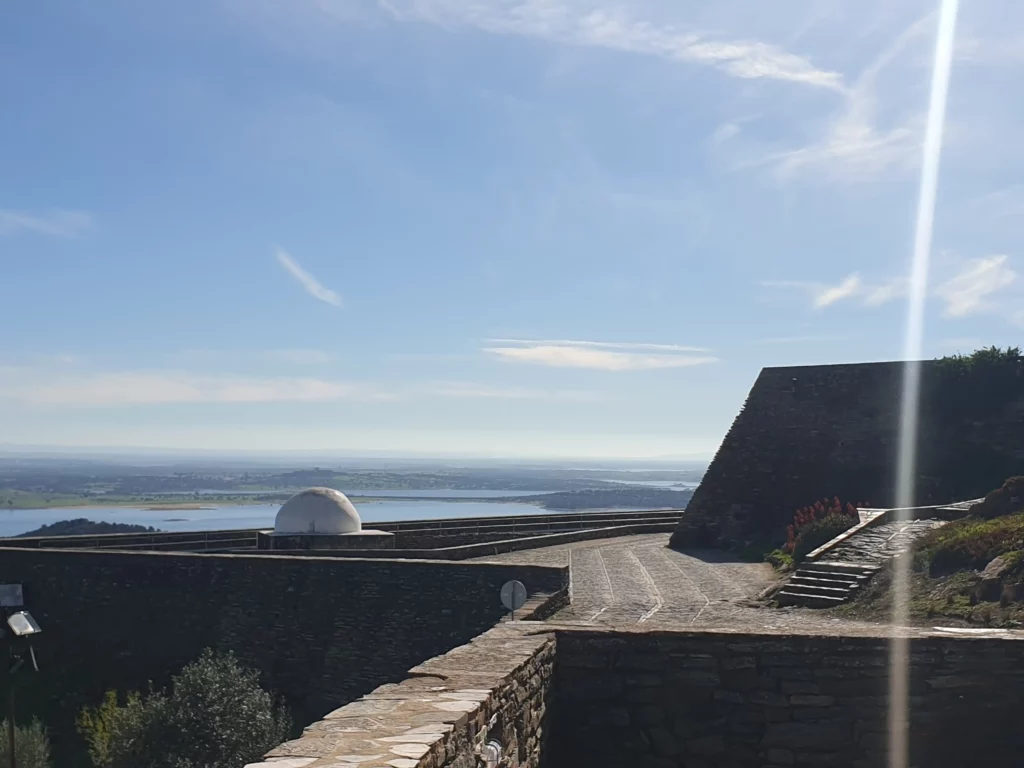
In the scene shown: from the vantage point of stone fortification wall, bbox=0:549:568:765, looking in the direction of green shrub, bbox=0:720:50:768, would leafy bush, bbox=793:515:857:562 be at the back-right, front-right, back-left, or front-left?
back-left

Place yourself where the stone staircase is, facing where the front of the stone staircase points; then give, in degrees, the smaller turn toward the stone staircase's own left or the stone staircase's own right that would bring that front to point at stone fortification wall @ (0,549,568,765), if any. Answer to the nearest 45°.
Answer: approximately 45° to the stone staircase's own right

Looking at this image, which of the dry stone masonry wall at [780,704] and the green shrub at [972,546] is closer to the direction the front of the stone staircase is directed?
the dry stone masonry wall

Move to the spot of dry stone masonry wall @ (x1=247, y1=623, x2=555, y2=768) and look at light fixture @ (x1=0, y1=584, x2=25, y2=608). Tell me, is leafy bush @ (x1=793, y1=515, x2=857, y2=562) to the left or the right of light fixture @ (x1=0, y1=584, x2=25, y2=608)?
right

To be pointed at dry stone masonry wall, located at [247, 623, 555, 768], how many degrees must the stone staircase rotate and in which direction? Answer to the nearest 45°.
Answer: approximately 45° to its left

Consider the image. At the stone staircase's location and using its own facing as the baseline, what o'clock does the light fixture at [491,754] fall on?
The light fixture is roughly at 11 o'clock from the stone staircase.

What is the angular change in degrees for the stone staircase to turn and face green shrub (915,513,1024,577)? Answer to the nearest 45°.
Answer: approximately 135° to its left

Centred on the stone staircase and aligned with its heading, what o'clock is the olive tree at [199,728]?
The olive tree is roughly at 1 o'clock from the stone staircase.

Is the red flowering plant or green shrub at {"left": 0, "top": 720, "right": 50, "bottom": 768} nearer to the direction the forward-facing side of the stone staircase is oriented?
the green shrub

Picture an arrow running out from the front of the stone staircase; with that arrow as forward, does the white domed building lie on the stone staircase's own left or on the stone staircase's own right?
on the stone staircase's own right

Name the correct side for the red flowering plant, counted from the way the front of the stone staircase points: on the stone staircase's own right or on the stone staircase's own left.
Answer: on the stone staircase's own right

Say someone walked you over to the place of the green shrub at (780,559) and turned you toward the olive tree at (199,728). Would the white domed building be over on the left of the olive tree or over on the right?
right

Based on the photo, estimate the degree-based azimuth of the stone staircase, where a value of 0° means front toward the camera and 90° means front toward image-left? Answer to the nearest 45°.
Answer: approximately 45°

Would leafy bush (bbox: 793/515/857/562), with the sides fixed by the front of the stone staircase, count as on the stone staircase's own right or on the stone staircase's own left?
on the stone staircase's own right

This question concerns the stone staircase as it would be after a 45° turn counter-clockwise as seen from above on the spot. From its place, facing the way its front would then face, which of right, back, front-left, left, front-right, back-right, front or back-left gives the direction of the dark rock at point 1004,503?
back-left
